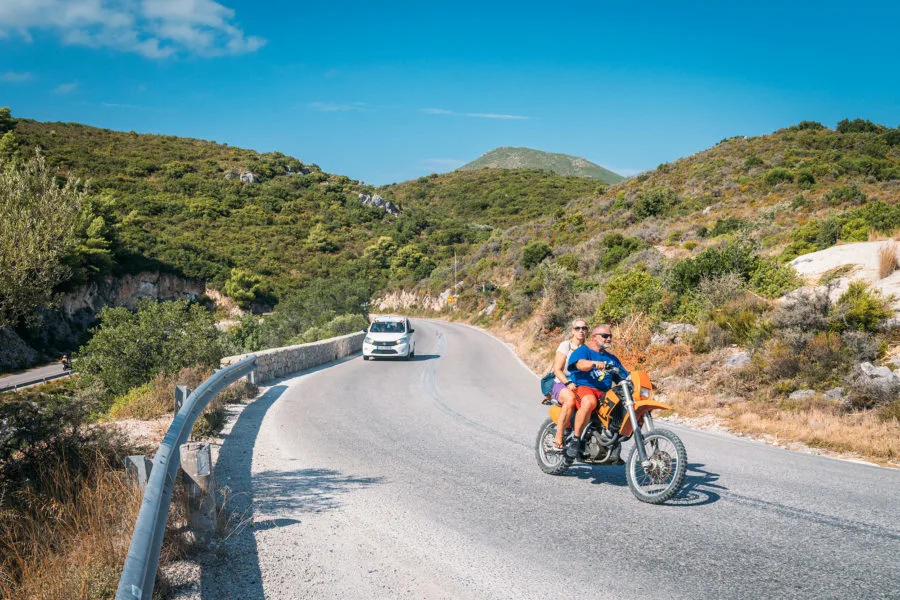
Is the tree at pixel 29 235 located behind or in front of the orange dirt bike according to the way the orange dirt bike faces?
behind

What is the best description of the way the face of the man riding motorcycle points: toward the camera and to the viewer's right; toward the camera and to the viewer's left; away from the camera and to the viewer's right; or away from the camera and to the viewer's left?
toward the camera and to the viewer's right

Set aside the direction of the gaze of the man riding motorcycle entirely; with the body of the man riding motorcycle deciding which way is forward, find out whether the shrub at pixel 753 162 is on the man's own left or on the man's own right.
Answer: on the man's own left

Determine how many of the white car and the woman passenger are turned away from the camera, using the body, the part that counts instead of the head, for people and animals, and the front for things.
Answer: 0

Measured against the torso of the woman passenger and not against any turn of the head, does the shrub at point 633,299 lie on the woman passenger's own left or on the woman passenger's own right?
on the woman passenger's own left

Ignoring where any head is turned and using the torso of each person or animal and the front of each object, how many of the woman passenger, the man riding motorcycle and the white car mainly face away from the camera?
0

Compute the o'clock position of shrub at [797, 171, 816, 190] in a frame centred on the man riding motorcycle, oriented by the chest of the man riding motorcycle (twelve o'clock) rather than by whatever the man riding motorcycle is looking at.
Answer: The shrub is roughly at 8 o'clock from the man riding motorcycle.

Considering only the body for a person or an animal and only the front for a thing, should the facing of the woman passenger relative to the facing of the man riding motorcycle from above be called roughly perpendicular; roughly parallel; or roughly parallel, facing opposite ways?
roughly parallel

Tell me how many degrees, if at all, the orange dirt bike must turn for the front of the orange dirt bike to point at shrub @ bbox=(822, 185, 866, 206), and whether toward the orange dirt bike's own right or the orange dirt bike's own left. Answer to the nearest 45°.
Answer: approximately 135° to the orange dirt bike's own left

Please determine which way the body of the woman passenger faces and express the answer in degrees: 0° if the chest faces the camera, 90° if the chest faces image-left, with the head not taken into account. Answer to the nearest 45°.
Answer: approximately 315°

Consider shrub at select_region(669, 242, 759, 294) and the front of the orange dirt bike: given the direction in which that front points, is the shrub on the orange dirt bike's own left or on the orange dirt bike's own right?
on the orange dirt bike's own left

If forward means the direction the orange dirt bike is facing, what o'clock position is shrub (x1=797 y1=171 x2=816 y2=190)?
The shrub is roughly at 8 o'clock from the orange dirt bike.

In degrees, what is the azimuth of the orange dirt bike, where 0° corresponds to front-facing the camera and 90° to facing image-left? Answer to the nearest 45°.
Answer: approximately 315°

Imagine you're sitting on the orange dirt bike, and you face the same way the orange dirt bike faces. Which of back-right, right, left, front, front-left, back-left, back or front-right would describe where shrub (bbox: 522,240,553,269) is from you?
back-left

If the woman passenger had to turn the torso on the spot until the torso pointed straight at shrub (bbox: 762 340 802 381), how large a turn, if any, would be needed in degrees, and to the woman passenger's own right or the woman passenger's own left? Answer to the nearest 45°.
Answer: approximately 90° to the woman passenger's own left

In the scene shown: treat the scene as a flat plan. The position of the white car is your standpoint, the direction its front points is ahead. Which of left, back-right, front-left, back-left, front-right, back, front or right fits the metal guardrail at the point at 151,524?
front

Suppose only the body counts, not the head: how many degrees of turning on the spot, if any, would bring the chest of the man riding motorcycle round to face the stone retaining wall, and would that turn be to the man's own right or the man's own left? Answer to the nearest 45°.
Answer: approximately 180°

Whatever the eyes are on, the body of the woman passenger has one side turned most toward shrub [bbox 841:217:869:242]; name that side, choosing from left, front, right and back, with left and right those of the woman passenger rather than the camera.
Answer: left

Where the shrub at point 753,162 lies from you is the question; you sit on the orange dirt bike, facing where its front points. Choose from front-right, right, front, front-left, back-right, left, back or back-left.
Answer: back-left

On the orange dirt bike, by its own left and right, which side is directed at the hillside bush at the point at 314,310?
back
